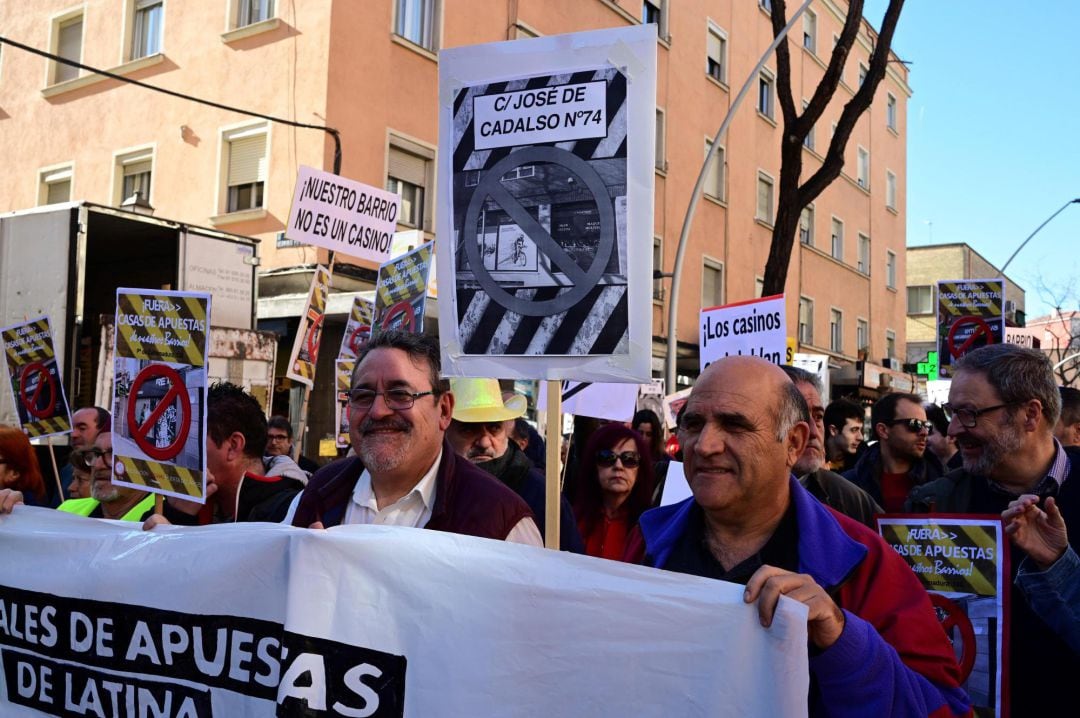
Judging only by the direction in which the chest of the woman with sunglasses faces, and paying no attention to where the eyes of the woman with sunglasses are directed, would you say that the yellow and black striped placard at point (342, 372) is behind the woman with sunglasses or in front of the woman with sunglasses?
behind

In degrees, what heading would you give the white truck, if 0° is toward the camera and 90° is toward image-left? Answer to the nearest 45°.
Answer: approximately 135°

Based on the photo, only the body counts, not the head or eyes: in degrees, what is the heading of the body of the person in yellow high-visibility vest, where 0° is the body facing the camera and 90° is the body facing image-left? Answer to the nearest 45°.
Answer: approximately 45°

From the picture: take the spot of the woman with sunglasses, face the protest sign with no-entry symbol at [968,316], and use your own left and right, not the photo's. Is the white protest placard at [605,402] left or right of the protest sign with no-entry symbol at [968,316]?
left

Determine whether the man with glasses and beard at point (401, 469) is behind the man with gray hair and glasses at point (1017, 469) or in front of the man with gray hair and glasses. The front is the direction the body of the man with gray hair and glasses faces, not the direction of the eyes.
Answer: in front

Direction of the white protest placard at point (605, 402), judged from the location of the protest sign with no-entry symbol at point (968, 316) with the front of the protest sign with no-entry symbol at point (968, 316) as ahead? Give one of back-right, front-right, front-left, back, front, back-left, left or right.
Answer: front-right

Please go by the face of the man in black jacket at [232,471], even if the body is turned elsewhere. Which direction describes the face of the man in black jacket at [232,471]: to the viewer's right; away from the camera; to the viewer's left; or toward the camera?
to the viewer's left

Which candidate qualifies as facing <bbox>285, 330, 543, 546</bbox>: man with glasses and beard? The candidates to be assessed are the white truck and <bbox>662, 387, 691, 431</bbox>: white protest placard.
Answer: the white protest placard

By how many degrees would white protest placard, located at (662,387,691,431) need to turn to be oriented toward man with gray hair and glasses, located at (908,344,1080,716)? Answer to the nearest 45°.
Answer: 0° — it already faces them

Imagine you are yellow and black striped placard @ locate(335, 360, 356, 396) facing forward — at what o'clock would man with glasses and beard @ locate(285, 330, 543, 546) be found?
The man with glasses and beard is roughly at 12 o'clock from the yellow and black striped placard.
